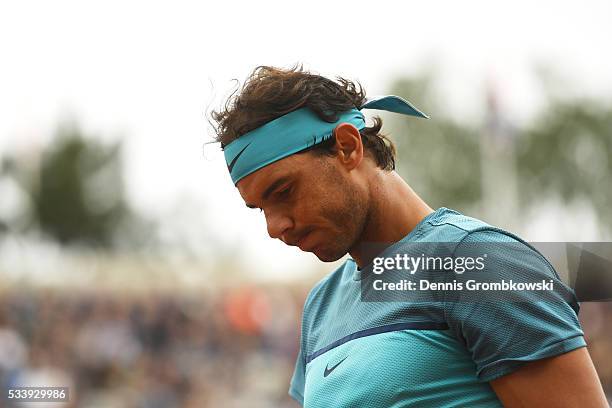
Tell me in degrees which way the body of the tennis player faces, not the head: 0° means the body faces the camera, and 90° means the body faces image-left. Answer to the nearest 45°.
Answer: approximately 45°
